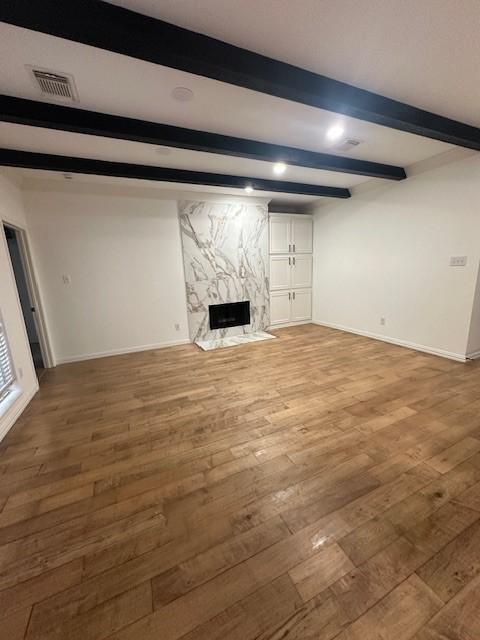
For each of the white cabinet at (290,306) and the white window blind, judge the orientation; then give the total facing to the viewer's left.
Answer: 0

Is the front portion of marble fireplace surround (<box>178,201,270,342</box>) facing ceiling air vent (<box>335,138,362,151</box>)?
yes

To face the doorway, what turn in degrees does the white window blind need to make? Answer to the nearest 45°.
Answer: approximately 90° to its left

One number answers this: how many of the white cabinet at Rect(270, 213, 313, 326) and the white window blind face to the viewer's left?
0

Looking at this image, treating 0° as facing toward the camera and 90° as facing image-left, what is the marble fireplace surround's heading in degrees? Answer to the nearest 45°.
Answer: approximately 315°

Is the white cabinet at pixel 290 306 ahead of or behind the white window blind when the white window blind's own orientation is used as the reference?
ahead

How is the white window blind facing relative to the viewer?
to the viewer's right

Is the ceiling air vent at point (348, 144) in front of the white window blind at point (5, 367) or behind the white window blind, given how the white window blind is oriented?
in front

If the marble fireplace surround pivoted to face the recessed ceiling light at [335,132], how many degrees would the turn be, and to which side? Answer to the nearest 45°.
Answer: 0° — it already faces it
